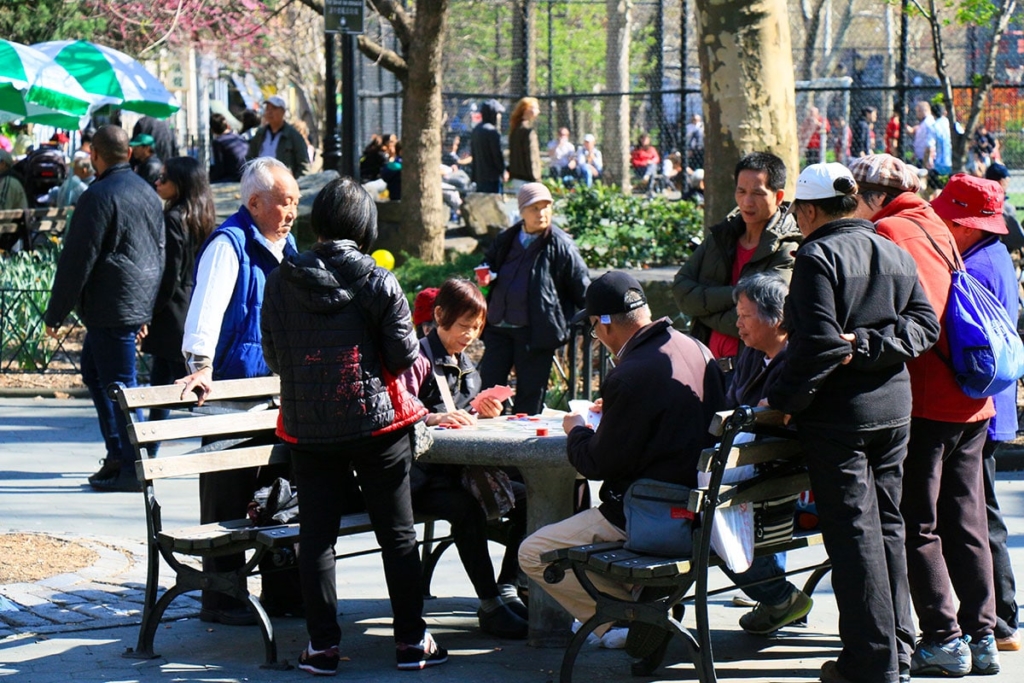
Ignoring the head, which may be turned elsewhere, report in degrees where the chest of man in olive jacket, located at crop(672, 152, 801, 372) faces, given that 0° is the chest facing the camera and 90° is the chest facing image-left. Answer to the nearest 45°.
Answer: approximately 45°

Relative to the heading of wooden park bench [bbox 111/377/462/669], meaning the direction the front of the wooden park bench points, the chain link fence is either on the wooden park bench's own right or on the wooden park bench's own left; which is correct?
on the wooden park bench's own left

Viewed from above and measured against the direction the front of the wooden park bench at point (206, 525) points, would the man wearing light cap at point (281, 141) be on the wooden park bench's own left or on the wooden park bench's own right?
on the wooden park bench's own left

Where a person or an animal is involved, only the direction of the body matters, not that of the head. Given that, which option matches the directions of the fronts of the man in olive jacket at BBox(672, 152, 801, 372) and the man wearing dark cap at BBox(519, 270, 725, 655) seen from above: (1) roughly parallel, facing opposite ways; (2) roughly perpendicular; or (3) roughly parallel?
roughly perpendicular

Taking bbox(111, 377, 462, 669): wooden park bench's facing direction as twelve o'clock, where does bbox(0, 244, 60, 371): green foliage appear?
The green foliage is roughly at 7 o'clock from the wooden park bench.

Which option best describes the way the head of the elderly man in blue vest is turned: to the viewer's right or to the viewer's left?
to the viewer's right

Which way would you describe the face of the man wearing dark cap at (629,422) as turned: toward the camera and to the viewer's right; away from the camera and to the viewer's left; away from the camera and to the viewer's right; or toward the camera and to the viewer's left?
away from the camera and to the viewer's left

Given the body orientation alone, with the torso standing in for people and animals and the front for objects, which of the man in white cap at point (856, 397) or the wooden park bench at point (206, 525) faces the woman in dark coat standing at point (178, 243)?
the man in white cap

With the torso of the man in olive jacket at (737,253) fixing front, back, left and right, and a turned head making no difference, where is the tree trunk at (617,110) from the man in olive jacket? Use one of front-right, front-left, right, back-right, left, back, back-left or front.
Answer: back-right

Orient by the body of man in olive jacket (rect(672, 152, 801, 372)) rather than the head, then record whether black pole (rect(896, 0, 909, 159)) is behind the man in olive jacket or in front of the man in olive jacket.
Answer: behind

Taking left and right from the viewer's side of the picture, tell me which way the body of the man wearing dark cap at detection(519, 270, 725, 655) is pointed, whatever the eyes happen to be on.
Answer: facing away from the viewer and to the left of the viewer

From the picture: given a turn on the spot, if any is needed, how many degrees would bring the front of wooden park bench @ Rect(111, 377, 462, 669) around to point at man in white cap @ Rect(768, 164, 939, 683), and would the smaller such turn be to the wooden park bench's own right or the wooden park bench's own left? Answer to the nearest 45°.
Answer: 0° — it already faces them
